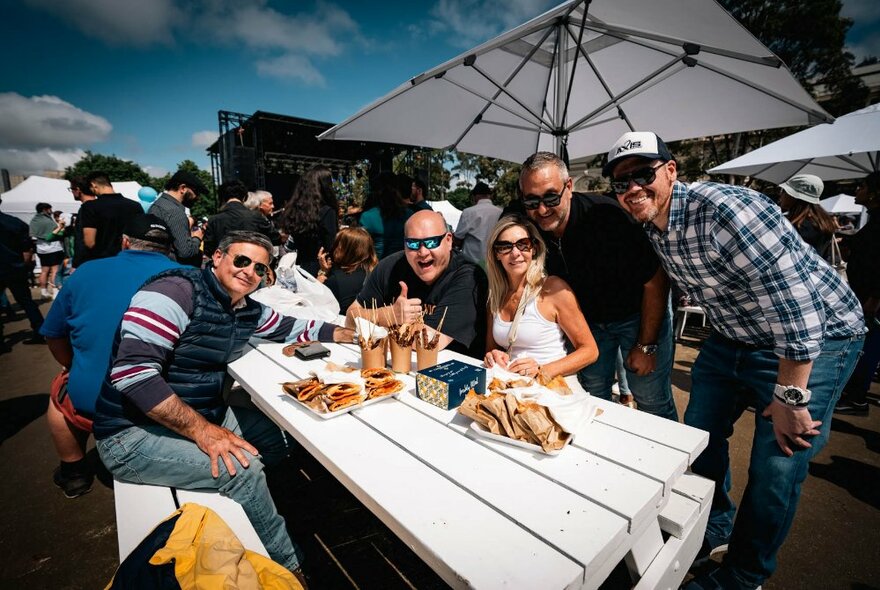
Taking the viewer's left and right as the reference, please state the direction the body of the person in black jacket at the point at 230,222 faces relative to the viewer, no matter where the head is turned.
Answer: facing away from the viewer

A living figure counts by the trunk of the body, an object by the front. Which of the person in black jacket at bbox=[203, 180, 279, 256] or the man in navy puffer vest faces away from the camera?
the person in black jacket

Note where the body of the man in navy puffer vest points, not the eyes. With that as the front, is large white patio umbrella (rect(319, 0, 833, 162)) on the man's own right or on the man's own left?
on the man's own left

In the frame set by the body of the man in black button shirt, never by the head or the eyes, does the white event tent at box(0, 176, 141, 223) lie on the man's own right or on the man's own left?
on the man's own right

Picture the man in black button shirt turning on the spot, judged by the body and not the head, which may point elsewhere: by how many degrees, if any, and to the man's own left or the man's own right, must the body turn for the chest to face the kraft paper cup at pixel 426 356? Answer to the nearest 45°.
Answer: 0° — they already face it

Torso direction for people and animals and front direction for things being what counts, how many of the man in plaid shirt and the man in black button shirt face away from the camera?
0

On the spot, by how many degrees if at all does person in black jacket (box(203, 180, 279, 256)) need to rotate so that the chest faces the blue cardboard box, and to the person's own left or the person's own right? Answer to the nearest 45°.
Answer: approximately 180°
